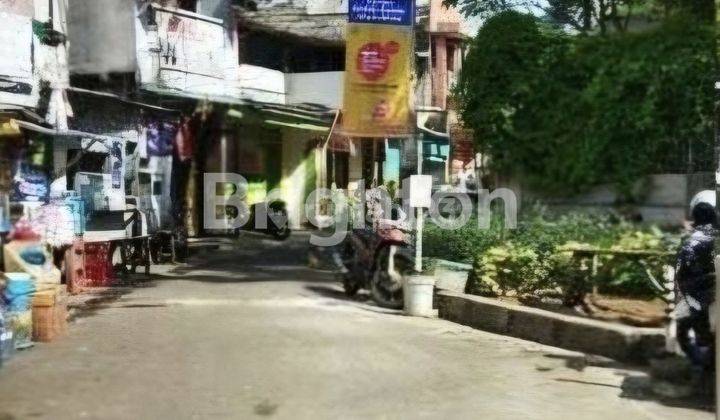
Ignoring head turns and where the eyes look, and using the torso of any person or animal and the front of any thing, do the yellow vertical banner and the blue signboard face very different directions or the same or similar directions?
same or similar directions

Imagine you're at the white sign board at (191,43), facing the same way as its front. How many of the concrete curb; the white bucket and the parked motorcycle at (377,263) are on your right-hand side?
0

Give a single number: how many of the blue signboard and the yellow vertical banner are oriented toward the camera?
2

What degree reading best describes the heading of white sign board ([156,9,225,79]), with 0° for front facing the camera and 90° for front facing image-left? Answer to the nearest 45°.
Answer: approximately 315°

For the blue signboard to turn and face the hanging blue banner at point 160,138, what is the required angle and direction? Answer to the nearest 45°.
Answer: approximately 90° to its right

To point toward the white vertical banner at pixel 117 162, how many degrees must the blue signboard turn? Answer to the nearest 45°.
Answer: approximately 90° to its right

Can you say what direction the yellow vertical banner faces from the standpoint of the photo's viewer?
facing the viewer

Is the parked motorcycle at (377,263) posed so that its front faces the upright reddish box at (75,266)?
no

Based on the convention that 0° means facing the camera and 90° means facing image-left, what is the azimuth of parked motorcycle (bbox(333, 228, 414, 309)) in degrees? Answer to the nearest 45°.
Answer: approximately 315°

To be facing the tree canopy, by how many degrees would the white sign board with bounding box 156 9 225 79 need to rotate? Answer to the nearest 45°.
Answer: approximately 45° to its left

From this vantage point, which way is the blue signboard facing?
toward the camera

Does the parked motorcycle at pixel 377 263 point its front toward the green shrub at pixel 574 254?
no

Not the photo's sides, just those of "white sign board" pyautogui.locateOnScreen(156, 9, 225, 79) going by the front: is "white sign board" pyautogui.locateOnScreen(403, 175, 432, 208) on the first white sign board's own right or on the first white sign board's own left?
on the first white sign board's own left

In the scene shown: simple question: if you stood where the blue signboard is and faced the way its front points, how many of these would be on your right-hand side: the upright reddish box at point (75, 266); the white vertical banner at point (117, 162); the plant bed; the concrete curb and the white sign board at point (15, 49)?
3

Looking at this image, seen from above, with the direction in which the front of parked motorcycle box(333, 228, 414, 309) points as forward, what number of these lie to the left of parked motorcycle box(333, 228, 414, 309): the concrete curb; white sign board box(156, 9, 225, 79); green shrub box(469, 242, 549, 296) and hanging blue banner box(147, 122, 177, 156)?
2
